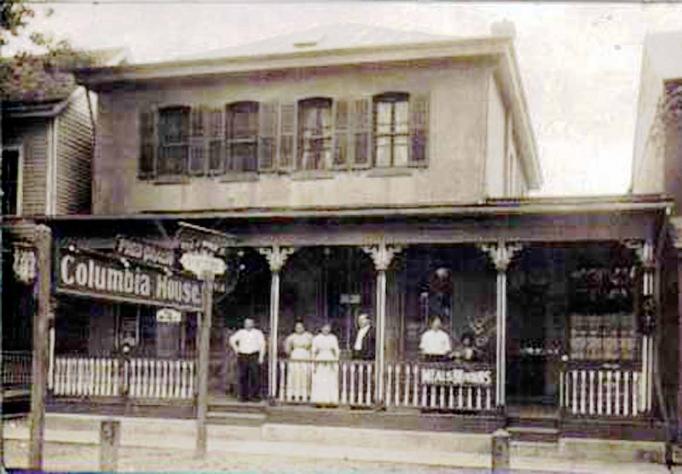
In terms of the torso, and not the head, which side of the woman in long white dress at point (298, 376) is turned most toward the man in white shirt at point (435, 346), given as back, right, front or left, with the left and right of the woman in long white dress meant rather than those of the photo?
left

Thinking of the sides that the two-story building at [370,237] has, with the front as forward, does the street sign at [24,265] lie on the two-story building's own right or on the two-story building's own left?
on the two-story building's own right

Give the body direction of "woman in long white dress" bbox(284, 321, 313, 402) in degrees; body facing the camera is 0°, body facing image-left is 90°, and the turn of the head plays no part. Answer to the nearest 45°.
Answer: approximately 0°

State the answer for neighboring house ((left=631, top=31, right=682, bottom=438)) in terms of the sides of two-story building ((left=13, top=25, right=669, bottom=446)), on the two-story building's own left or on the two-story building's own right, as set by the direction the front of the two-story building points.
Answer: on the two-story building's own left
